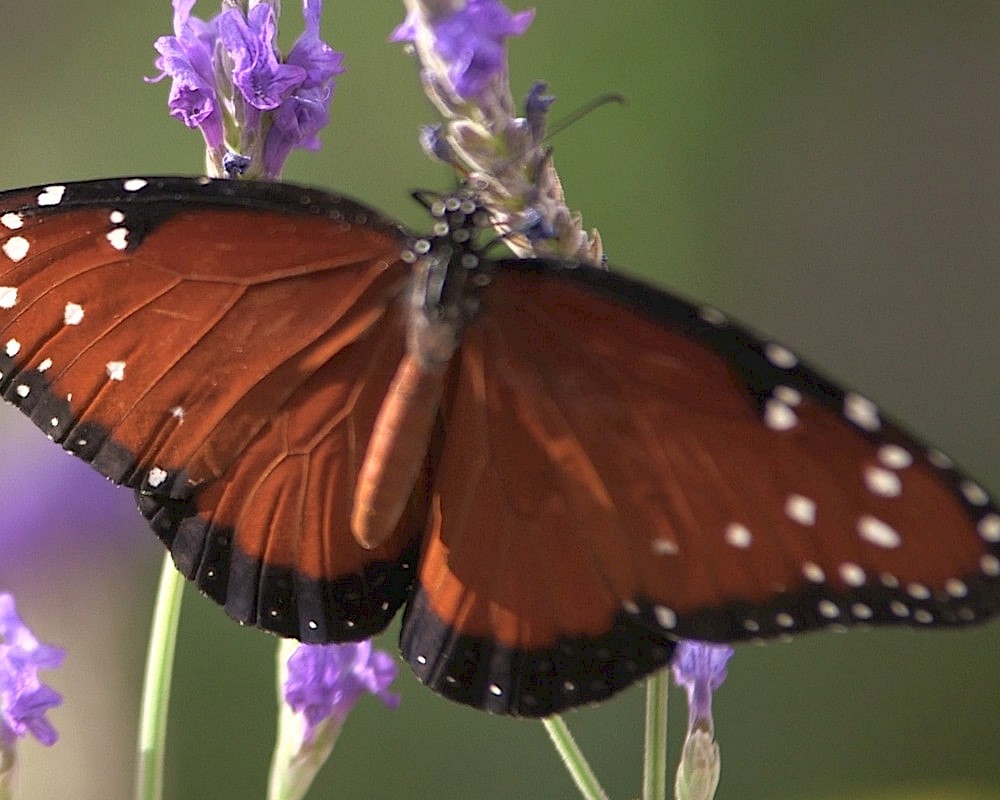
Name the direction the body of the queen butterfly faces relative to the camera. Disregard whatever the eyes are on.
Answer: away from the camera
